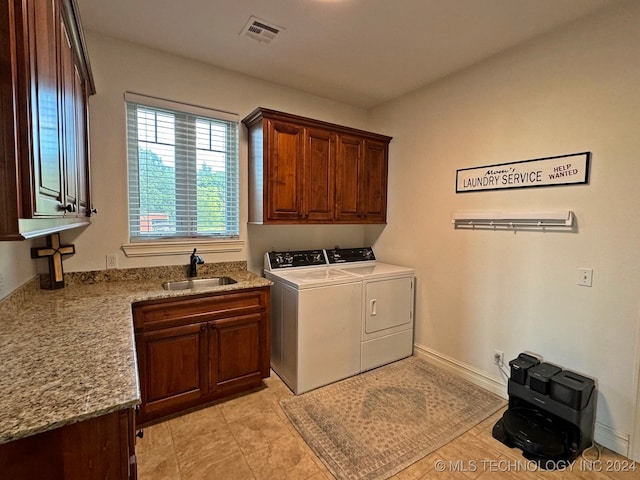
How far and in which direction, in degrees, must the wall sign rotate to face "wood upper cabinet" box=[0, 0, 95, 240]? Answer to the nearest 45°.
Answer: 0° — it already faces it

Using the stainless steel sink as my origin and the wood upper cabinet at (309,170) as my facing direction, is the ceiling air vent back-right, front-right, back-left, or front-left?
front-right

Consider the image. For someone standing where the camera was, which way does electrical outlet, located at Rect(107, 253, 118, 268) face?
facing the viewer

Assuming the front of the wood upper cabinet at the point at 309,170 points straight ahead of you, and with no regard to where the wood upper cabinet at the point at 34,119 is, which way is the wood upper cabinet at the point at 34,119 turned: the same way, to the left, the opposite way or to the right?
to the left

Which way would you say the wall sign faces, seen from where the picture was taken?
facing the viewer and to the left of the viewer

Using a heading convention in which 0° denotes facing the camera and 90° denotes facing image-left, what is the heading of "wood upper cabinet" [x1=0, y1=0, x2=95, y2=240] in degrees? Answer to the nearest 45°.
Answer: approximately 270°

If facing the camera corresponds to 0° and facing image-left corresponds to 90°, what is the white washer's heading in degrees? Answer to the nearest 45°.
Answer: approximately 315°

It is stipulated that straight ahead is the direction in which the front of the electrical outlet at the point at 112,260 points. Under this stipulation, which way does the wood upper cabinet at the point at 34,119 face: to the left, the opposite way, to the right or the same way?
to the left

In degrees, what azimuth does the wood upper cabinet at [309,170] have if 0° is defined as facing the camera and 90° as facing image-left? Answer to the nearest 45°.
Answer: approximately 315°

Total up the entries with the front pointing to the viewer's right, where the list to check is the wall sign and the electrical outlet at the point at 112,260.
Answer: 0

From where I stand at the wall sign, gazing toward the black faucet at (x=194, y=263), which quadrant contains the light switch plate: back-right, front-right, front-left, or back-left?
back-left

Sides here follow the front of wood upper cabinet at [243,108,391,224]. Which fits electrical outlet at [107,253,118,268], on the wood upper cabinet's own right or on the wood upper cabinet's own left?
on the wood upper cabinet's own right

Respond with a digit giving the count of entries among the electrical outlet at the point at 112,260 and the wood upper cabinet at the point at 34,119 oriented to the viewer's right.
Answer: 1
